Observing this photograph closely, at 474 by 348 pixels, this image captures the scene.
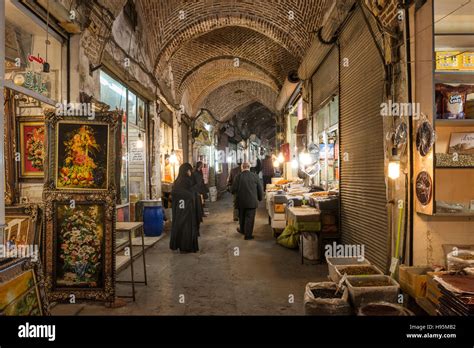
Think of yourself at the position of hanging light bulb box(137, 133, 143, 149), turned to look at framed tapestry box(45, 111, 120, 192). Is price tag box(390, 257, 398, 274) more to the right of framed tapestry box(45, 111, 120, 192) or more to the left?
left

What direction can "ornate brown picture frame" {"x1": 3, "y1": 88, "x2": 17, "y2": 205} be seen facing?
to the viewer's right

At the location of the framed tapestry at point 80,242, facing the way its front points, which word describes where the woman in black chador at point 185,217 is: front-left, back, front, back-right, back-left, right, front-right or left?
back-left

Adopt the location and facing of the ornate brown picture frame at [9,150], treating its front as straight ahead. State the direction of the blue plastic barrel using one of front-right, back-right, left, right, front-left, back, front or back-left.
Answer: front-left

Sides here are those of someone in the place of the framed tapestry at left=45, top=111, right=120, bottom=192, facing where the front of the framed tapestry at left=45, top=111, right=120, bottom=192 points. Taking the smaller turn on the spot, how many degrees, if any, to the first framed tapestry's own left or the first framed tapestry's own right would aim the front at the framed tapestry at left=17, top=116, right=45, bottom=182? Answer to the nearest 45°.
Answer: approximately 135° to the first framed tapestry's own right

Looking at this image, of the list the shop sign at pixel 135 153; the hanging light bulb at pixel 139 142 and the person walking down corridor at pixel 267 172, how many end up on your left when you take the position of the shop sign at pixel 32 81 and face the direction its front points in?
3

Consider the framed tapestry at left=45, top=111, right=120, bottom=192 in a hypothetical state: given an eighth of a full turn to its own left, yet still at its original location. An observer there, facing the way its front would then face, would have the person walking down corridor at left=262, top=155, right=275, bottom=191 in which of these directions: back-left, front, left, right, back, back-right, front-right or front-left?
left

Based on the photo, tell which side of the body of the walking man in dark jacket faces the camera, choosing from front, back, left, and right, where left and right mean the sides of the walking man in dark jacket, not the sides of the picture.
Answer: back
